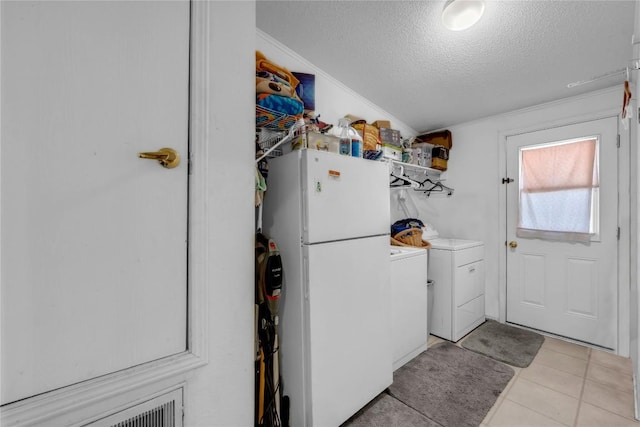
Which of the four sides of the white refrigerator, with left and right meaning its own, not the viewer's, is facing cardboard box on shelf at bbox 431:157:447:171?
left

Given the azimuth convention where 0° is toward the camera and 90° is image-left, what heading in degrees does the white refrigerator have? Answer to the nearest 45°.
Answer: approximately 315°

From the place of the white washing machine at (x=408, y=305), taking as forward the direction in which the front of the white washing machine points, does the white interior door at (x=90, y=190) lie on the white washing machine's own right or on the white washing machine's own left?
on the white washing machine's own right

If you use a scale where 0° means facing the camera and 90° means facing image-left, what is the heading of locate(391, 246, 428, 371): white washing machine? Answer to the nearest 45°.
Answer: approximately 315°

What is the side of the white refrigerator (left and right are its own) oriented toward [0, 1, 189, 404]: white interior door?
right

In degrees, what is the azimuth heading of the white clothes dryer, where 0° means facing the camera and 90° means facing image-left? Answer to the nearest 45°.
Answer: approximately 315°
